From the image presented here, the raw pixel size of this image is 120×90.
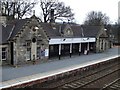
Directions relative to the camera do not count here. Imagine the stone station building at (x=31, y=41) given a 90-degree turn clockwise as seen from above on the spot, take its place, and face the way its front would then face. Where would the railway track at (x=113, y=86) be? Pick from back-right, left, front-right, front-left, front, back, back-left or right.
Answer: left

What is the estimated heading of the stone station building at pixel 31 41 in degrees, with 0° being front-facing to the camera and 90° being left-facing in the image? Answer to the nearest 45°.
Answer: approximately 315°
